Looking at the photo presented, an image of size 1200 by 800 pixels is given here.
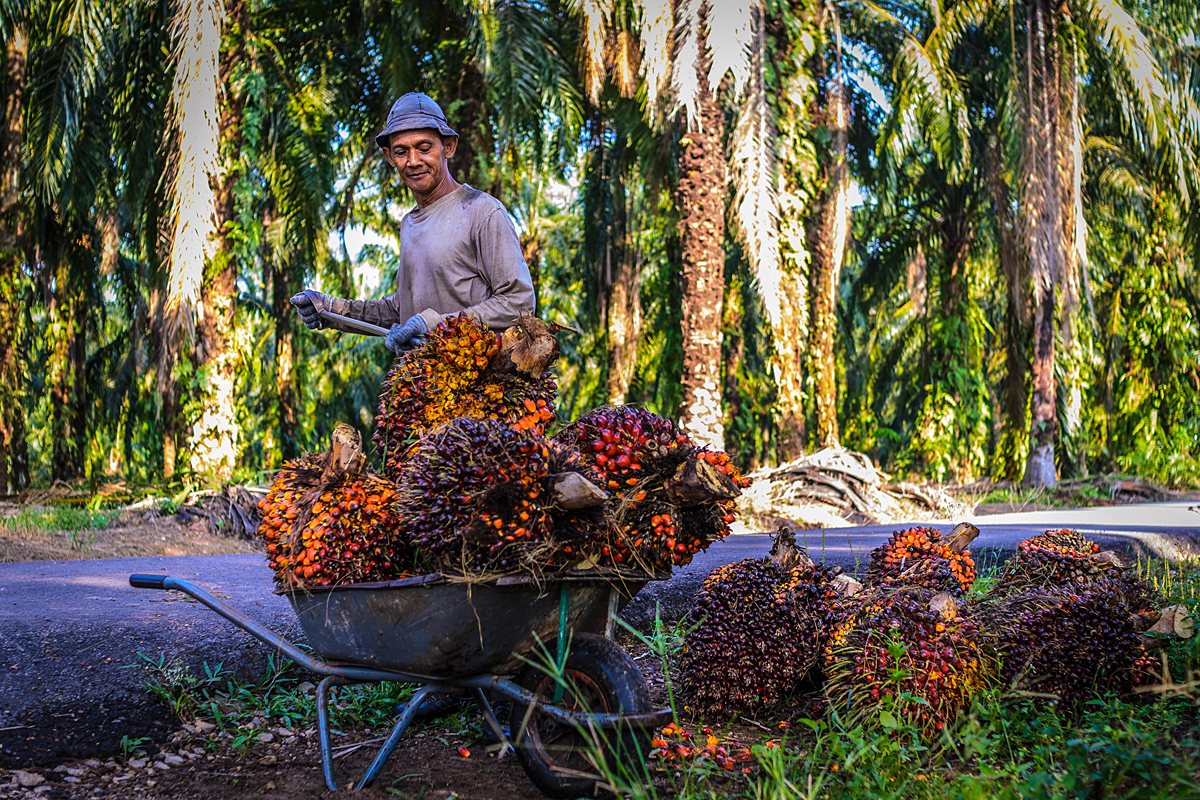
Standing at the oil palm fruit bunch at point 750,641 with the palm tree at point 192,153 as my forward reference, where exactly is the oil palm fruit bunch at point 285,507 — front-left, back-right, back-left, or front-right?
front-left

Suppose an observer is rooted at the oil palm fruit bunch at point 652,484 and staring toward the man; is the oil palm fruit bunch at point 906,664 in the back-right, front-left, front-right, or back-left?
back-right

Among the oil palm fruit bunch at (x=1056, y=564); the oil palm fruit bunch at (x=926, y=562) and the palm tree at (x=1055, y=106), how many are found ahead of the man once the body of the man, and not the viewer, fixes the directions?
0

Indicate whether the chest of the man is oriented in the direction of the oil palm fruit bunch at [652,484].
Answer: no

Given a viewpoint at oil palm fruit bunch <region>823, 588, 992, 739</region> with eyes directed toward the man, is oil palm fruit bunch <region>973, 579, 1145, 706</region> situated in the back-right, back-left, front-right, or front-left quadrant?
back-right

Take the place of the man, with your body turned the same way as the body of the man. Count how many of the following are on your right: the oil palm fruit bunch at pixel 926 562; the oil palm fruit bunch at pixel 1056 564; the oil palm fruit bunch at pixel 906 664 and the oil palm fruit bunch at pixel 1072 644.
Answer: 0

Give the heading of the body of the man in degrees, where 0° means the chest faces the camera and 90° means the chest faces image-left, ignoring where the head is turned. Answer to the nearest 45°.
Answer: approximately 45°

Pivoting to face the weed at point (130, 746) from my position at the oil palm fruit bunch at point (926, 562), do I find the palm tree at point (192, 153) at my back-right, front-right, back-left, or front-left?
front-right

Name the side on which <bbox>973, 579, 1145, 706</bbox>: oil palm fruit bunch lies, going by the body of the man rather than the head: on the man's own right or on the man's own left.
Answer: on the man's own left

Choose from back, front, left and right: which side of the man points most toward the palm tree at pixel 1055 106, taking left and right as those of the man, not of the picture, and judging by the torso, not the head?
back

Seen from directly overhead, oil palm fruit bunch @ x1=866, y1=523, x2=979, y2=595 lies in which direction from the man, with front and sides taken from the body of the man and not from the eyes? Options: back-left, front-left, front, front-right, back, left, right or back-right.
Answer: back-left

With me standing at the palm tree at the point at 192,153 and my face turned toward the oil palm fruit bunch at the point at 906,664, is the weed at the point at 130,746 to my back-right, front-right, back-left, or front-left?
front-right

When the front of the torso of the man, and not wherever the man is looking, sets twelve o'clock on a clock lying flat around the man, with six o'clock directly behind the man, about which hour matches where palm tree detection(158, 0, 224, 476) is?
The palm tree is roughly at 4 o'clock from the man.

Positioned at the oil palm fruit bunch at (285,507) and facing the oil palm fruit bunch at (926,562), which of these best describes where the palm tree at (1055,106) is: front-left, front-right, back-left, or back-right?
front-left

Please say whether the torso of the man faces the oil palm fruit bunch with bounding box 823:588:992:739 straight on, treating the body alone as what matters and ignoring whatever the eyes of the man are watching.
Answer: no

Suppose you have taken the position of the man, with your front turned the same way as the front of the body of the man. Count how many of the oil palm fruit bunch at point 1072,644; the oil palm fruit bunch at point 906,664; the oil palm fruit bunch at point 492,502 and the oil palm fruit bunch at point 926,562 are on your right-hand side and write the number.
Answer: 0

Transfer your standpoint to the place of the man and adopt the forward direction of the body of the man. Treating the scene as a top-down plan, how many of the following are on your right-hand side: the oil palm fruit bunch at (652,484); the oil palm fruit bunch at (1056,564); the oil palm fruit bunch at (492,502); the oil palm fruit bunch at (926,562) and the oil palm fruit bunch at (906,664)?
0
